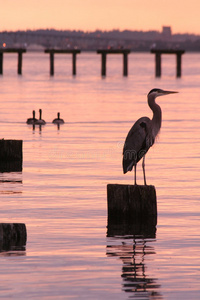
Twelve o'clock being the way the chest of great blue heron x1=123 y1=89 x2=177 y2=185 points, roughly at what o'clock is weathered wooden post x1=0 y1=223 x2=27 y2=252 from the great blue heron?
The weathered wooden post is roughly at 4 o'clock from the great blue heron.

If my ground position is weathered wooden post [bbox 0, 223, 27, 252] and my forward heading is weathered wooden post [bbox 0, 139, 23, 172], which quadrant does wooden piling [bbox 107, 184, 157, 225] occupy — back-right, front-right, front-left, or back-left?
front-right

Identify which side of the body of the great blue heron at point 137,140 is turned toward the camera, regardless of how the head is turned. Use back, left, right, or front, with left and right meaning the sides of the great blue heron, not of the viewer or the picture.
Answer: right

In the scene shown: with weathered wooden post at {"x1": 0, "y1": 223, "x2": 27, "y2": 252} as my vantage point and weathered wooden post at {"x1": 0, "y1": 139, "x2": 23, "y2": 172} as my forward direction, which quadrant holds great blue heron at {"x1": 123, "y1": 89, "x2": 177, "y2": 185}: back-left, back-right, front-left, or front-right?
front-right
